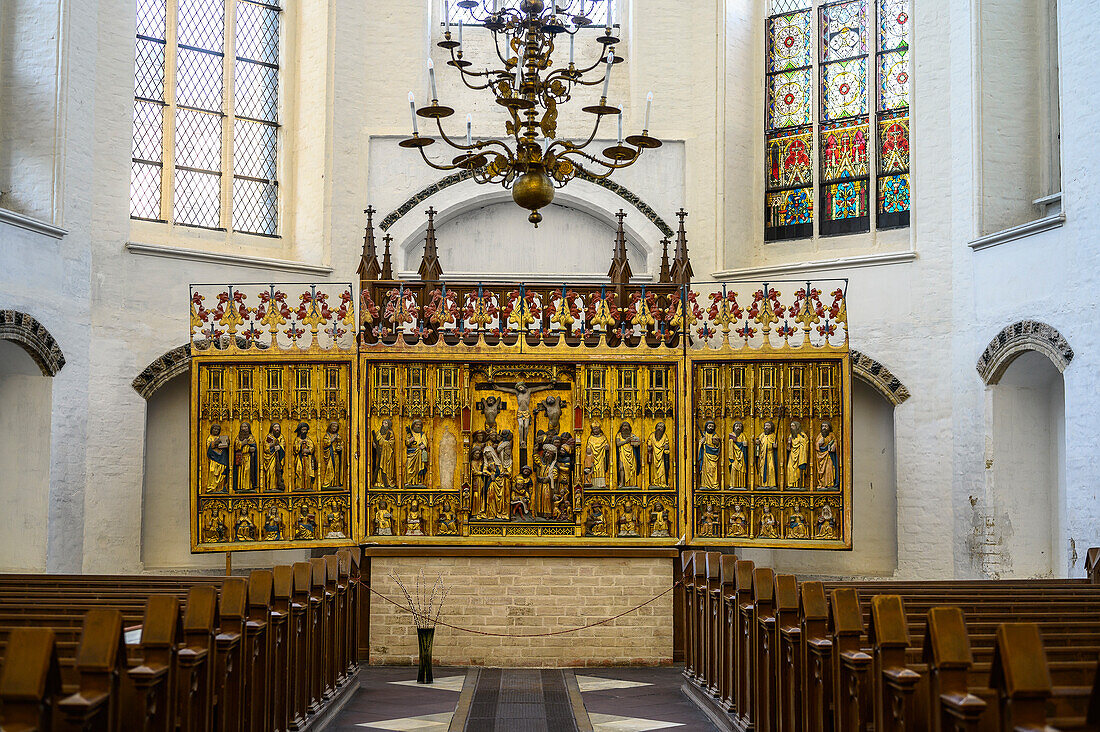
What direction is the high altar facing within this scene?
toward the camera

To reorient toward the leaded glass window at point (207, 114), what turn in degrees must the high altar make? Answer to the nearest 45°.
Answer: approximately 135° to its right

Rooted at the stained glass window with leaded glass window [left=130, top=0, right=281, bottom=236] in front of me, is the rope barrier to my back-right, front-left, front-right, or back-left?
front-left

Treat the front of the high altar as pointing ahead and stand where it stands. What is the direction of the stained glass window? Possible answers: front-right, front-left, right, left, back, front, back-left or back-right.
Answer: back-left
